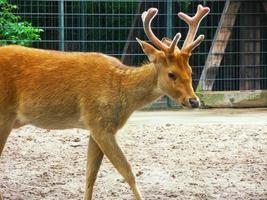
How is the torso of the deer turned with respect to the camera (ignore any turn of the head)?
to the viewer's right

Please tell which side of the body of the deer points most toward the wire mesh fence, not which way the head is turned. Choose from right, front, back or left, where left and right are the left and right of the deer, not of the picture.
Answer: left

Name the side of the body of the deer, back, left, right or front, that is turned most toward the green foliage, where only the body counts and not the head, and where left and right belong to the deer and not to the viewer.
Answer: left
